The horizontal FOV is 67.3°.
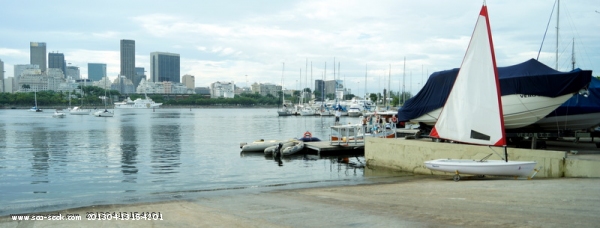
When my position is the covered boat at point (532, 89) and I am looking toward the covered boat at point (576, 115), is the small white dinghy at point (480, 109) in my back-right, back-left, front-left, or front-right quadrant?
back-right

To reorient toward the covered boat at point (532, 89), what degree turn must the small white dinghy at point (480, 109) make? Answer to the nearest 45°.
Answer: approximately 90° to its left

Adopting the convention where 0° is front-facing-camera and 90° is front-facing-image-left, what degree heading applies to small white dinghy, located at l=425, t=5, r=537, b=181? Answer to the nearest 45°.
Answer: approximately 270°
